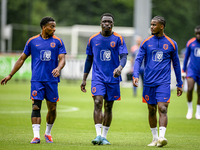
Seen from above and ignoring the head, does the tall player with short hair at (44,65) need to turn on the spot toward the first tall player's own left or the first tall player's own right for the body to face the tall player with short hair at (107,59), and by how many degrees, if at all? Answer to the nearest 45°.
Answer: approximately 90° to the first tall player's own left

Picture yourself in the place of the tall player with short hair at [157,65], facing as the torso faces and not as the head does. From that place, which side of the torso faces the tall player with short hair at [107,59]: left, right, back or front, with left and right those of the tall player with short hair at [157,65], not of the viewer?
right

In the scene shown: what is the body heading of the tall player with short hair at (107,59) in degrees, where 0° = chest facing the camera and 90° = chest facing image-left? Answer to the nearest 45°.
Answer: approximately 0°

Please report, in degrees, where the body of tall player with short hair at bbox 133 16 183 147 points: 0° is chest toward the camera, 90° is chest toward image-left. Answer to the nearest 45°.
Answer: approximately 0°

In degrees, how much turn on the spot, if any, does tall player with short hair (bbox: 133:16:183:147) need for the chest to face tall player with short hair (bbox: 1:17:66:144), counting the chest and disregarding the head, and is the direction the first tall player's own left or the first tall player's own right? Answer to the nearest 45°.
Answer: approximately 90° to the first tall player's own right

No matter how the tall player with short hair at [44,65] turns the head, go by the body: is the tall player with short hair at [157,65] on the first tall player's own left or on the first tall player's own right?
on the first tall player's own left

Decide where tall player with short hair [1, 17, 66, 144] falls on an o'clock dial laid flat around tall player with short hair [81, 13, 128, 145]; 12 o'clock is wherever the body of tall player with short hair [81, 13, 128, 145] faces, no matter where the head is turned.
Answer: tall player with short hair [1, 17, 66, 144] is roughly at 3 o'clock from tall player with short hair [81, 13, 128, 145].
